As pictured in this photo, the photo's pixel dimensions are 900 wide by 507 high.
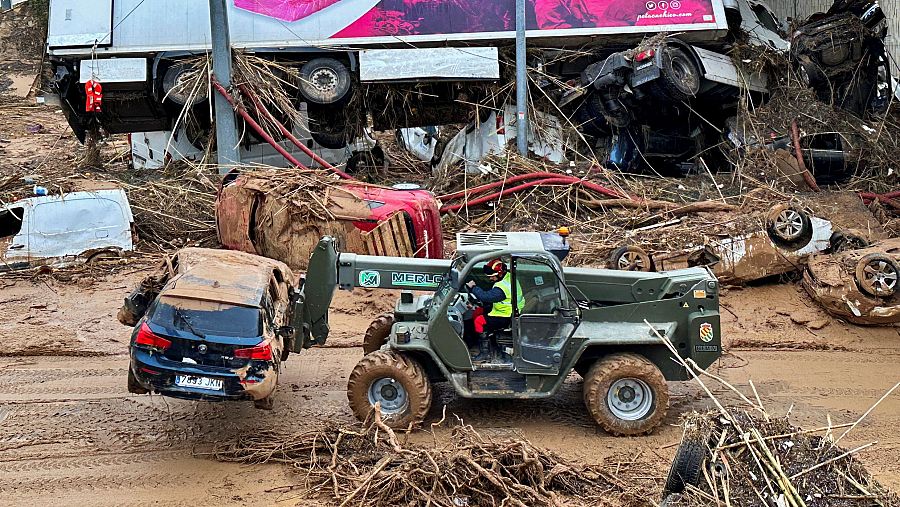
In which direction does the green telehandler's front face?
to the viewer's left

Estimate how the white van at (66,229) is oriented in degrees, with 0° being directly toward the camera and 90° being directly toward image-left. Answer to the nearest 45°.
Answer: approximately 90°

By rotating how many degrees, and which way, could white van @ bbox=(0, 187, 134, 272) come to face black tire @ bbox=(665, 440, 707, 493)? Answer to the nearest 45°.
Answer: approximately 90° to its left

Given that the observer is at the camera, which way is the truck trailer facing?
facing to the right of the viewer

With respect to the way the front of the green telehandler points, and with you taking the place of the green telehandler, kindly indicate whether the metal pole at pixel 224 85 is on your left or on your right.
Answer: on your right

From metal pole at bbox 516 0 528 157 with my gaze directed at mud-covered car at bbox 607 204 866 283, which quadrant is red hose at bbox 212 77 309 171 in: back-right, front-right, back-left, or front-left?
back-right

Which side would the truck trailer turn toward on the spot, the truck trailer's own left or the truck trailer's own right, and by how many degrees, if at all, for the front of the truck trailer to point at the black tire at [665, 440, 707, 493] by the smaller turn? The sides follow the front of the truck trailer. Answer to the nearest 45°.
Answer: approximately 90° to the truck trailer's own right

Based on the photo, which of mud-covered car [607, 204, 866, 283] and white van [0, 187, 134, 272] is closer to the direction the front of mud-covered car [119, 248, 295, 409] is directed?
the white van

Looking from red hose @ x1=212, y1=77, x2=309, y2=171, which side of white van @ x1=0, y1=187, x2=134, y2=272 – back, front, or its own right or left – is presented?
back

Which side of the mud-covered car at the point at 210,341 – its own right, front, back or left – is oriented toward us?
back

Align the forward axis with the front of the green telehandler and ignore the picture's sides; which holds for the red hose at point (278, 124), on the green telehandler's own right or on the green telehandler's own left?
on the green telehandler's own right

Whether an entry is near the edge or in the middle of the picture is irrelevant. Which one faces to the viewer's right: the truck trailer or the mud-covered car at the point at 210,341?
the truck trailer

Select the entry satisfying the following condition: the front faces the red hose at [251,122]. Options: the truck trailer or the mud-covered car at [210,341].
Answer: the mud-covered car

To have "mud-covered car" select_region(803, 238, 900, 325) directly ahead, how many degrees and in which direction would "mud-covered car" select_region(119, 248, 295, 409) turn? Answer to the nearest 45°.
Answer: approximately 90° to its right

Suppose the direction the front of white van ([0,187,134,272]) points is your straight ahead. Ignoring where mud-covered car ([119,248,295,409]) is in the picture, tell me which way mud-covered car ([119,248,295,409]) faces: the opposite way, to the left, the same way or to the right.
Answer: to the right
